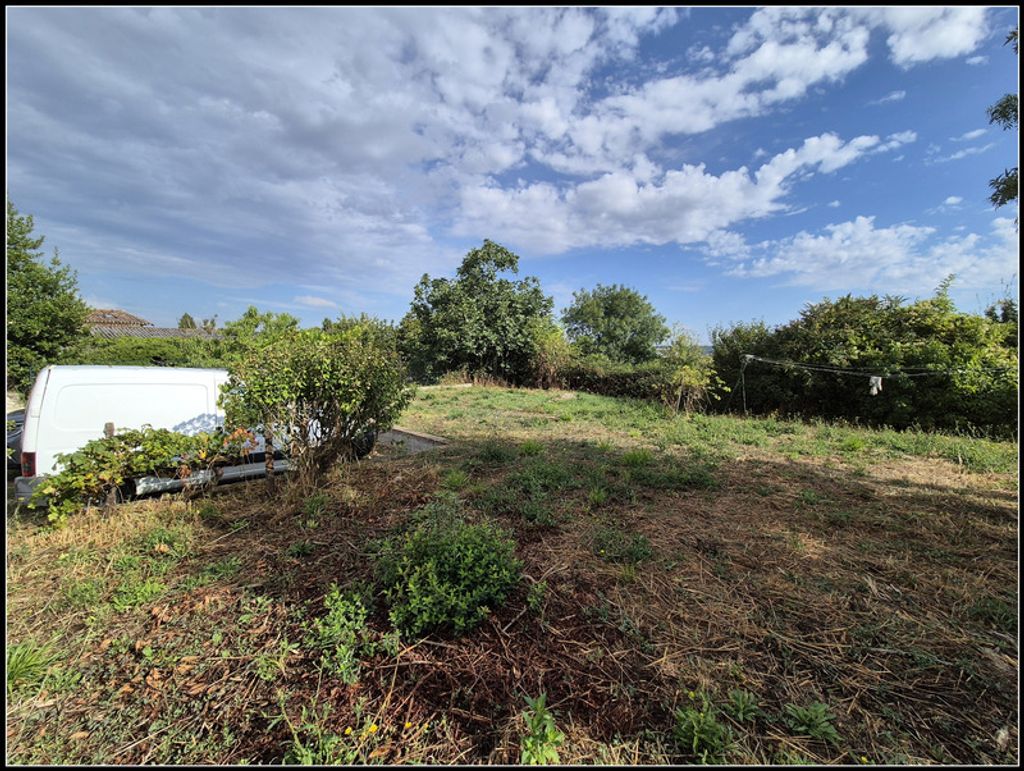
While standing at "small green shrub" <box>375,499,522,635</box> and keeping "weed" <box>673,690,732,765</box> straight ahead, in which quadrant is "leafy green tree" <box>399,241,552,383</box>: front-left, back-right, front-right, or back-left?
back-left

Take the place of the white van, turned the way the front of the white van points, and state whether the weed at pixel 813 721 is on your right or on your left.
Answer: on your right

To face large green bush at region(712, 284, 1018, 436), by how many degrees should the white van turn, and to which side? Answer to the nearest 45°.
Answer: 0° — it already faces it

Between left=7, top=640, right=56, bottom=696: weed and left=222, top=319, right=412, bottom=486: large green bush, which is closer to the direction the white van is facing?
the large green bush

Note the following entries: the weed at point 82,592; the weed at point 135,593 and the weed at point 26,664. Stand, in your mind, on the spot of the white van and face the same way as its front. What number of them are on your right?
3

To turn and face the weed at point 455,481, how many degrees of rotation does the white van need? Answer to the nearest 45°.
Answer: approximately 45° to its right

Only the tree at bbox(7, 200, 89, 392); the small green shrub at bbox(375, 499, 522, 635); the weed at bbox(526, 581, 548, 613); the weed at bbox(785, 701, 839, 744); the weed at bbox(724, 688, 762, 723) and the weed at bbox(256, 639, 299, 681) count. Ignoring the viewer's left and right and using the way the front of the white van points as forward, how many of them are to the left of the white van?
1

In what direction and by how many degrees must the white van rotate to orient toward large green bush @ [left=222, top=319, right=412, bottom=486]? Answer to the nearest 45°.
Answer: approximately 45° to its right

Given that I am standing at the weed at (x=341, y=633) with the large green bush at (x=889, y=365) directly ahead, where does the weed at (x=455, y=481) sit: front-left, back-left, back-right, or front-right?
front-left

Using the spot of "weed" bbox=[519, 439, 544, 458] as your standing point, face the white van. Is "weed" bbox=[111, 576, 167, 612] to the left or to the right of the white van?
left

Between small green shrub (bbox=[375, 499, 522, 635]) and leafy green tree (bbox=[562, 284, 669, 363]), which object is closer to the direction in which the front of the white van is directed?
the leafy green tree

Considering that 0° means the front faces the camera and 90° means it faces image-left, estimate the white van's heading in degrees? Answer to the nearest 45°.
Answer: approximately 270°

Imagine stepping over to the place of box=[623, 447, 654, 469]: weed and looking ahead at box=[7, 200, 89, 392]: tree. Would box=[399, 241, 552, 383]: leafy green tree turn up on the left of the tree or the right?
right
